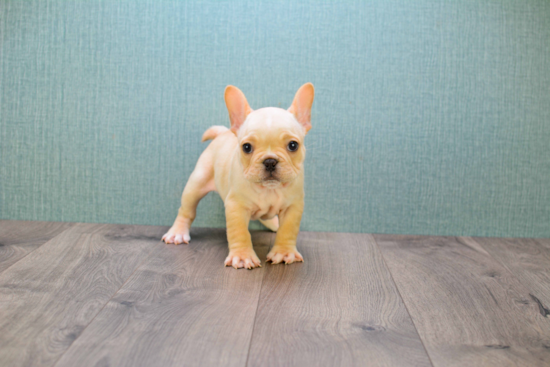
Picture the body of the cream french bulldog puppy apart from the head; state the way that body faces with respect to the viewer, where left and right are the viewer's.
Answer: facing the viewer and to the right of the viewer
